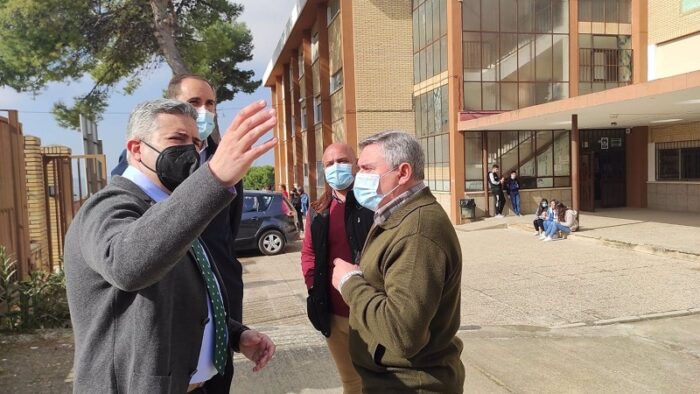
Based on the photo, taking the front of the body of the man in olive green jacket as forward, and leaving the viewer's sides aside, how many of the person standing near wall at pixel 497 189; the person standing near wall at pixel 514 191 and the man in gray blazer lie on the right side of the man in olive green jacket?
2

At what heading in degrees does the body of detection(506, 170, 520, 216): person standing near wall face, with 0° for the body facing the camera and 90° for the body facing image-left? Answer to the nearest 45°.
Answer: approximately 0°

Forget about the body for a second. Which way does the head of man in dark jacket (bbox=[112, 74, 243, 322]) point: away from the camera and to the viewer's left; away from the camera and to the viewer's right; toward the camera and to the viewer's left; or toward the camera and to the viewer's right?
toward the camera and to the viewer's right

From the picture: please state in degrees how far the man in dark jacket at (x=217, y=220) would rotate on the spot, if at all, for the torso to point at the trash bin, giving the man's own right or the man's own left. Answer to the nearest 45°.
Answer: approximately 90° to the man's own left

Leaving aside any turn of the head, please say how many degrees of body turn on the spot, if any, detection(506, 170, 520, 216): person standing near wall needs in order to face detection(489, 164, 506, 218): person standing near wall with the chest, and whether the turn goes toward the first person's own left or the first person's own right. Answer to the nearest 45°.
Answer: approximately 45° to the first person's own right

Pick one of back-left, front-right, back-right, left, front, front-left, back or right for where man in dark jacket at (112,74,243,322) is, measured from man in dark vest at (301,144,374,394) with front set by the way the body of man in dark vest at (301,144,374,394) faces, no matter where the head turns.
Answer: front-right

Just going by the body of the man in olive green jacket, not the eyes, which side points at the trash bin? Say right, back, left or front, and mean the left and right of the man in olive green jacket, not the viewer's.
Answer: right

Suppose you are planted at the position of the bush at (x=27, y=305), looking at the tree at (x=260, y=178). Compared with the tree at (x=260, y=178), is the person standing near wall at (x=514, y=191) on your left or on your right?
right

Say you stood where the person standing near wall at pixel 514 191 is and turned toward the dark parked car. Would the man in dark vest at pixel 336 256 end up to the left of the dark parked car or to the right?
left

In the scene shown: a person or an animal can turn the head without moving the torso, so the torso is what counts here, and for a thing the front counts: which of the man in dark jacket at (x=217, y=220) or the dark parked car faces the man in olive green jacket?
the man in dark jacket

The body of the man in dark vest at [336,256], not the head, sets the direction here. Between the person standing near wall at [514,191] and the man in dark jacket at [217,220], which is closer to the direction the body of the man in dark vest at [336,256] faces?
the man in dark jacket

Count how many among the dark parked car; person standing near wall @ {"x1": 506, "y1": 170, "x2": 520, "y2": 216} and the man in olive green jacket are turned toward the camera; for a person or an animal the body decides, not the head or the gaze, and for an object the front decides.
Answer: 1

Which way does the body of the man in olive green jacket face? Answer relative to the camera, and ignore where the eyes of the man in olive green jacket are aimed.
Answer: to the viewer's left

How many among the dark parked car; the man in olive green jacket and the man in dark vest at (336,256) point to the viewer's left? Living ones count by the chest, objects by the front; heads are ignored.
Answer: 2

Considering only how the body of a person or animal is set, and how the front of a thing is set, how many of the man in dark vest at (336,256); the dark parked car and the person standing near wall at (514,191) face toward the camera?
2

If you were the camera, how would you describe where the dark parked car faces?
facing to the left of the viewer
